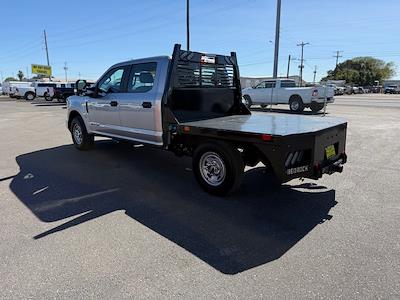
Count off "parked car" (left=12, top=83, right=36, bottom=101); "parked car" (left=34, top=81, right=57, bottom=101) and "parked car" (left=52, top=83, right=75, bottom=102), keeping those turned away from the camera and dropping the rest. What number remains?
0

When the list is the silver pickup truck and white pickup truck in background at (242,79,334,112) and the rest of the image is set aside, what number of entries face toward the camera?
0

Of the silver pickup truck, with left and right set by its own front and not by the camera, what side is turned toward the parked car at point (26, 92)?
front

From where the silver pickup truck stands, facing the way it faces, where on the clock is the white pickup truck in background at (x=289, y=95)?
The white pickup truck in background is roughly at 2 o'clock from the silver pickup truck.

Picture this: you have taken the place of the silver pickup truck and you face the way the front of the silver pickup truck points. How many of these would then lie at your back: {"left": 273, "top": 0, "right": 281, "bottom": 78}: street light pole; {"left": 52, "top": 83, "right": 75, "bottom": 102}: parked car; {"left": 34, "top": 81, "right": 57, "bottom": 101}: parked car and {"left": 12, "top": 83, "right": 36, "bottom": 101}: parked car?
0

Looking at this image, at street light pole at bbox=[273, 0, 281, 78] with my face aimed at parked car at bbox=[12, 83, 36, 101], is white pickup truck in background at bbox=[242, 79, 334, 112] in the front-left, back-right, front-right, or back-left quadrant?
back-left

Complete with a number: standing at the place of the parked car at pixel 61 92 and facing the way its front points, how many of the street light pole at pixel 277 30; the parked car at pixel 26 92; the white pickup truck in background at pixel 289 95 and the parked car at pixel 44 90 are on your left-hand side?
2

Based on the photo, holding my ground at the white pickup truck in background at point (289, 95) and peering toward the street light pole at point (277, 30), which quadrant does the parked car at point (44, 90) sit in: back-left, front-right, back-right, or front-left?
front-left

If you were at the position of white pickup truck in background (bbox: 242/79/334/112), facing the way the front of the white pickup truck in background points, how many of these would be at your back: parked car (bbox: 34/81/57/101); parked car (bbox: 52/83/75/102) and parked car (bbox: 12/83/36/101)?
0

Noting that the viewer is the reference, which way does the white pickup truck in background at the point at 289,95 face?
facing away from the viewer and to the left of the viewer

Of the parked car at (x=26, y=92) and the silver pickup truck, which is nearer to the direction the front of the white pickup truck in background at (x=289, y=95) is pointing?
the parked car

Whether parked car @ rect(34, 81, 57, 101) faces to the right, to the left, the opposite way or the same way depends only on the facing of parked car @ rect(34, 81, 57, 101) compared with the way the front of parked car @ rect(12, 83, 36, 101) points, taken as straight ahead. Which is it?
the same way

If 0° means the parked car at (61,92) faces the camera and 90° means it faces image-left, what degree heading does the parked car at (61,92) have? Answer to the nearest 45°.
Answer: approximately 45°

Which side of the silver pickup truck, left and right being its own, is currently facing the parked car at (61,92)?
front

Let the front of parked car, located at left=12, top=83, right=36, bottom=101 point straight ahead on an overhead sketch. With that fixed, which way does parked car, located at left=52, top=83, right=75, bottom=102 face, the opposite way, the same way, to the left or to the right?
the same way

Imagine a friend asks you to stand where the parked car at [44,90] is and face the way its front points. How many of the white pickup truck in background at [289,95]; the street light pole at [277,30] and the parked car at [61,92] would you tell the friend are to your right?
0
